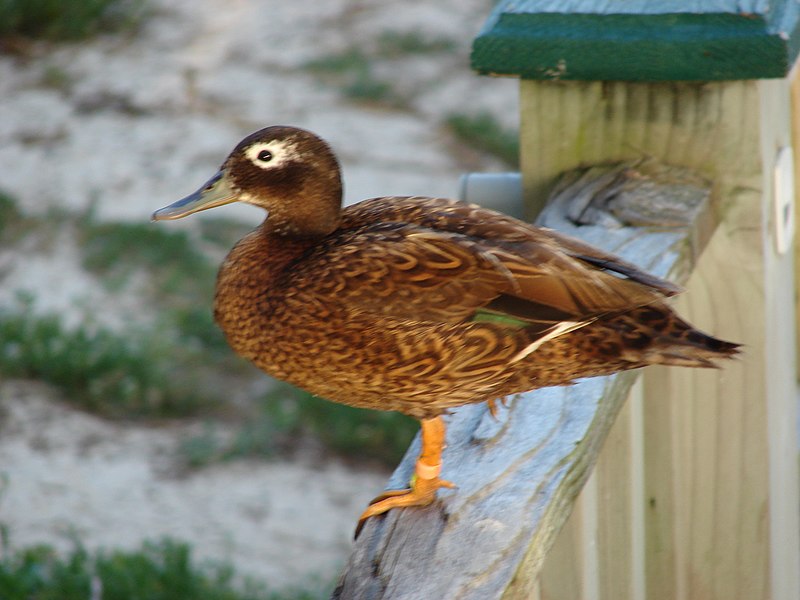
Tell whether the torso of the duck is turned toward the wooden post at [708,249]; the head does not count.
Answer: no

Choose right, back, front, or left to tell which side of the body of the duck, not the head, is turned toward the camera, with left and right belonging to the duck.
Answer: left

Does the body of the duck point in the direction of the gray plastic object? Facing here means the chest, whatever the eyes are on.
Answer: no
